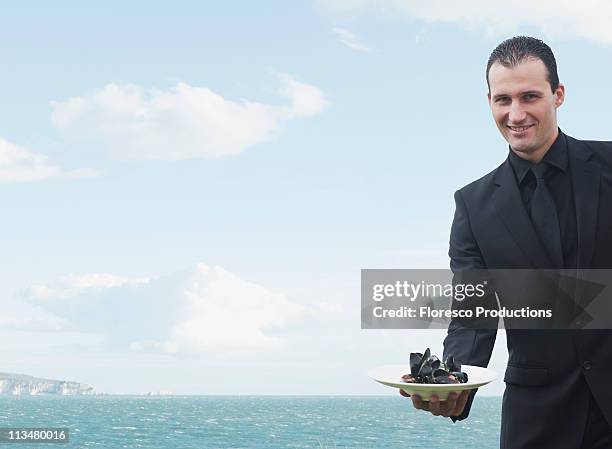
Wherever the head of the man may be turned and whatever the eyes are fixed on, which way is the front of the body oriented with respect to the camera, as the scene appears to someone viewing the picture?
toward the camera

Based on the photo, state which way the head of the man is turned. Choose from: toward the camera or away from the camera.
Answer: toward the camera
